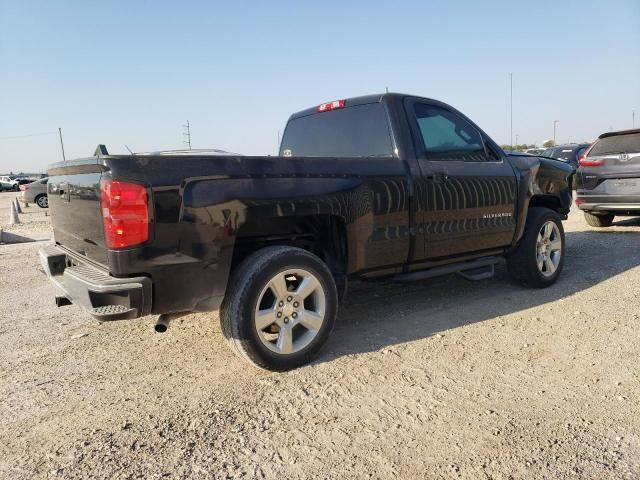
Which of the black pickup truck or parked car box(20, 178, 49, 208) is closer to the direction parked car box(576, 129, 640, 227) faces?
the parked car

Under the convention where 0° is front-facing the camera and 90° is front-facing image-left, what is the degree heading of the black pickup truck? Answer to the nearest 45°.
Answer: approximately 225°

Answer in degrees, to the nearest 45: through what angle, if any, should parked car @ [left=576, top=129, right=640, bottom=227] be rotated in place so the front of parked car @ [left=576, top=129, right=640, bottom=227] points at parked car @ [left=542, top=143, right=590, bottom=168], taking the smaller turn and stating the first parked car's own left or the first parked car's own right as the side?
0° — it already faces it

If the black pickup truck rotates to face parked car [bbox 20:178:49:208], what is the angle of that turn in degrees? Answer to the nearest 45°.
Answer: approximately 90° to its left

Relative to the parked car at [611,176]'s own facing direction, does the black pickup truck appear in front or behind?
behind

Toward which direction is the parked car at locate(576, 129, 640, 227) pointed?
away from the camera
